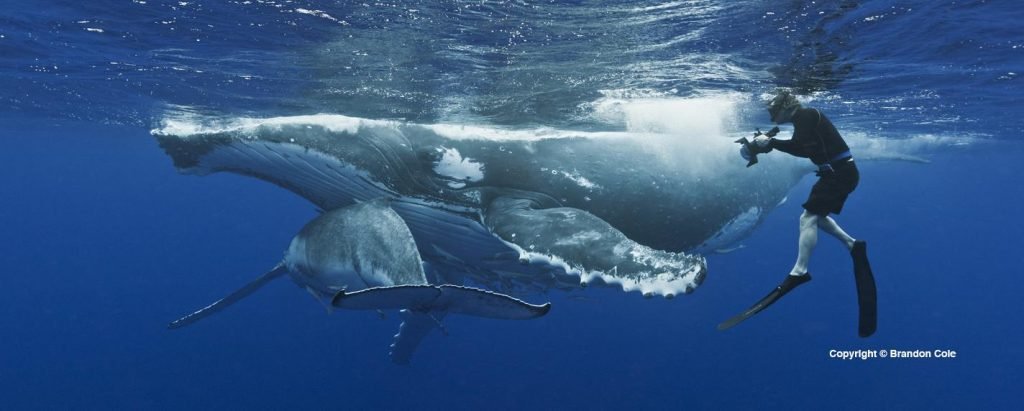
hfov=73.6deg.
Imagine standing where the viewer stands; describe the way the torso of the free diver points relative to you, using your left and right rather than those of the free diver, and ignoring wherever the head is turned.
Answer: facing to the left of the viewer

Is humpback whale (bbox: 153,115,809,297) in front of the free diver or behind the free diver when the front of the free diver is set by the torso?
in front

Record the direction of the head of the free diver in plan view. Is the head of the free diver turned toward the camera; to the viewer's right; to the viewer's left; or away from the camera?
to the viewer's left

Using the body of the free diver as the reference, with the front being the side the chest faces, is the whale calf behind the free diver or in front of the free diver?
in front
